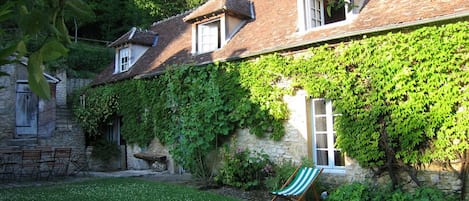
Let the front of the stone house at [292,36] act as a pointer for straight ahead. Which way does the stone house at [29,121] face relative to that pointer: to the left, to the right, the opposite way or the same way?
to the left

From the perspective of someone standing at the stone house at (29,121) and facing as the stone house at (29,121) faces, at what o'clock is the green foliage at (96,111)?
The green foliage is roughly at 9 o'clock from the stone house.

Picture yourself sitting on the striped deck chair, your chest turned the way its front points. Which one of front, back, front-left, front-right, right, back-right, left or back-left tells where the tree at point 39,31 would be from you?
front-left

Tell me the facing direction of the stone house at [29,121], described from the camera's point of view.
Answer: facing the viewer

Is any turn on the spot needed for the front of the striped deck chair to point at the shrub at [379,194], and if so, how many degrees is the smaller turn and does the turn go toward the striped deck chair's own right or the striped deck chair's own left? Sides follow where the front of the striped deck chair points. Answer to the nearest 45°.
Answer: approximately 135° to the striped deck chair's own left

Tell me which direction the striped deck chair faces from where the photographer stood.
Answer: facing the viewer and to the left of the viewer

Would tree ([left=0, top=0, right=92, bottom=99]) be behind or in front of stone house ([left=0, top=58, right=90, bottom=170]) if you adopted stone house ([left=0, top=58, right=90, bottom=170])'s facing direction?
in front

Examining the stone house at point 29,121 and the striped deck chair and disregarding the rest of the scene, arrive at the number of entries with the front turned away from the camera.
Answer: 0

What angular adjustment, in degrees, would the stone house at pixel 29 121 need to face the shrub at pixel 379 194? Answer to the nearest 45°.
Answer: approximately 45° to its left

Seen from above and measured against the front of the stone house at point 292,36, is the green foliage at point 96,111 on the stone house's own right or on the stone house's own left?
on the stone house's own right

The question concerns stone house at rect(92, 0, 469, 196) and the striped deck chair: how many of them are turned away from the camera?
0

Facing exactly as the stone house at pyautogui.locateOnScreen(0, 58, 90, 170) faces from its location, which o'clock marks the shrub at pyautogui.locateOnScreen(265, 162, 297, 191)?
The shrub is roughly at 11 o'clock from the stone house.

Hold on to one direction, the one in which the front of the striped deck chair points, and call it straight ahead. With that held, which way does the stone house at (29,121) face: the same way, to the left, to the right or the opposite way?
to the left

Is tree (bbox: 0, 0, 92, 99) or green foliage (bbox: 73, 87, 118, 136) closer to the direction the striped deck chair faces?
the tree

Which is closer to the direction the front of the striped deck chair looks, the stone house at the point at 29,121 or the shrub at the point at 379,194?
the stone house
